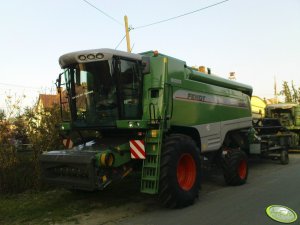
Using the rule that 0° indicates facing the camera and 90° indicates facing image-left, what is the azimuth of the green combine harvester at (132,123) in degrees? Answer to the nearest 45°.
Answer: approximately 45°
